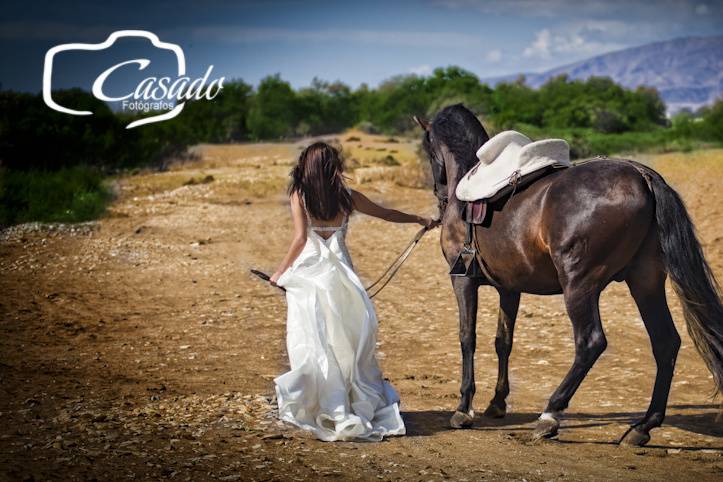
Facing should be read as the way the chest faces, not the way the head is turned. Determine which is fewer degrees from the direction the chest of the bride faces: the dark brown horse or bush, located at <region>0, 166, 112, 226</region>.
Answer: the bush

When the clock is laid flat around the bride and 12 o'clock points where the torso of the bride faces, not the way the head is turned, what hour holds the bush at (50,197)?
The bush is roughly at 11 o'clock from the bride.

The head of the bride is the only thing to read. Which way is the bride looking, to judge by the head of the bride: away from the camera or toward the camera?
away from the camera

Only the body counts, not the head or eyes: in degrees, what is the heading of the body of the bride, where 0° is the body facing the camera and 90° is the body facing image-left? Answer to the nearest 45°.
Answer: approximately 180°

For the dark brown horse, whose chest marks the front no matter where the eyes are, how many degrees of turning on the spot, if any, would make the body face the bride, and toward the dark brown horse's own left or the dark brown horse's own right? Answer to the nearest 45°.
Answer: approximately 45° to the dark brown horse's own left

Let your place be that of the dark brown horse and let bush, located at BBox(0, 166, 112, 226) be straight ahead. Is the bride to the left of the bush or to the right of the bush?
left

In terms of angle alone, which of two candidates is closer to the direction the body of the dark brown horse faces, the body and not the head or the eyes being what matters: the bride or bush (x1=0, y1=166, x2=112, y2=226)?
the bush

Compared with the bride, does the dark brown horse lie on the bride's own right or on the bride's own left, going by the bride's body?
on the bride's own right

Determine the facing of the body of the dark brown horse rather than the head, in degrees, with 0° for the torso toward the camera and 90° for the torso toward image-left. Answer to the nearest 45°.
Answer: approximately 135°

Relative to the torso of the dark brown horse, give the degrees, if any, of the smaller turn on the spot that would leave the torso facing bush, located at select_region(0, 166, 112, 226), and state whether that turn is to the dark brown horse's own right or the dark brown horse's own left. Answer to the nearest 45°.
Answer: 0° — it already faces it
